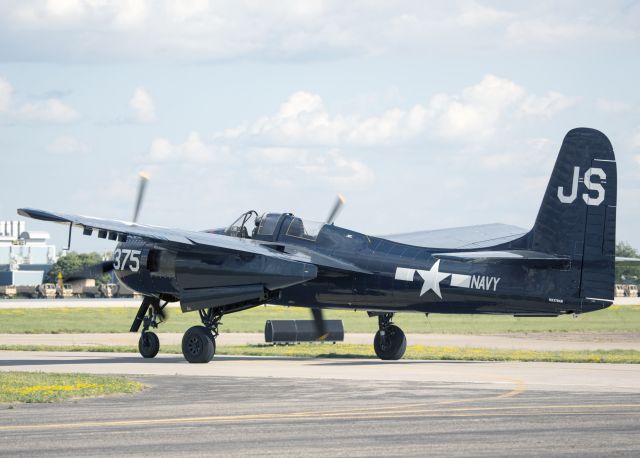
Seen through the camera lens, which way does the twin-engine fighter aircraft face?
facing away from the viewer and to the left of the viewer
